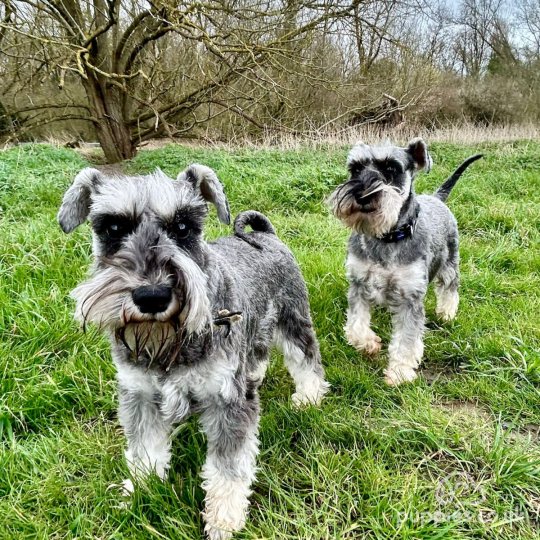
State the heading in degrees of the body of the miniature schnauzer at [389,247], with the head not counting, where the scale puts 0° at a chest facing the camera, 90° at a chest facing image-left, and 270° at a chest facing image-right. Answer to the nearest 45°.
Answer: approximately 45°

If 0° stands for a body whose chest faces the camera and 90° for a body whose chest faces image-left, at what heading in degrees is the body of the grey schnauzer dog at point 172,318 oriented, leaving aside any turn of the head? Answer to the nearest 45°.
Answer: approximately 45°

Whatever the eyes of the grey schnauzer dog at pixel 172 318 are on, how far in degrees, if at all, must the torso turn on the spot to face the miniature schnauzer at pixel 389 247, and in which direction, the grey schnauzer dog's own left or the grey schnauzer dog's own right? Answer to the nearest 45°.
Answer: approximately 180°

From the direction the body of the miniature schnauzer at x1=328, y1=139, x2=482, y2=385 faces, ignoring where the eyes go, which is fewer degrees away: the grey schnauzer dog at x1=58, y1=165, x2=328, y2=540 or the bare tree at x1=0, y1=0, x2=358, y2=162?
the grey schnauzer dog

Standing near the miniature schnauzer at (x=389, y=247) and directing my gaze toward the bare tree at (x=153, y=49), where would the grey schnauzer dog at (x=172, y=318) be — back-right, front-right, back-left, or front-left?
back-left

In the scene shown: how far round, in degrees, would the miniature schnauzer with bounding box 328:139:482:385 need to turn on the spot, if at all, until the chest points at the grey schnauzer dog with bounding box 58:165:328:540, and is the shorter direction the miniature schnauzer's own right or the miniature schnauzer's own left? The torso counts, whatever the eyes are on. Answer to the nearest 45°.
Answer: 0° — it already faces it

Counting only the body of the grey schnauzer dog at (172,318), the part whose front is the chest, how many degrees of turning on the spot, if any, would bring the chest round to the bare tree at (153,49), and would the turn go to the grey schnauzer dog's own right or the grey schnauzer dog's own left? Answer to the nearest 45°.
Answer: approximately 135° to the grey schnauzer dog's own right

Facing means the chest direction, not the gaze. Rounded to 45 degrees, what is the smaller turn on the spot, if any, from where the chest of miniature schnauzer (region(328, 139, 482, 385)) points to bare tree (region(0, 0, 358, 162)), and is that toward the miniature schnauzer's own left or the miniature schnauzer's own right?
approximately 90° to the miniature schnauzer's own right
